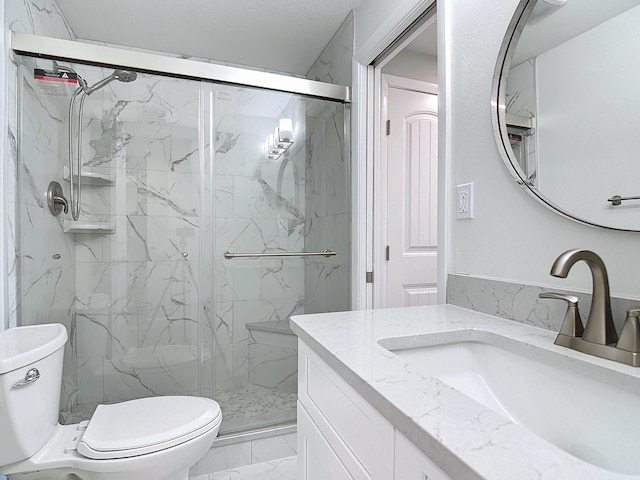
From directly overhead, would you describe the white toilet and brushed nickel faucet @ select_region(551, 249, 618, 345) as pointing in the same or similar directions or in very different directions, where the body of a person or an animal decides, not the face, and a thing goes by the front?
very different directions

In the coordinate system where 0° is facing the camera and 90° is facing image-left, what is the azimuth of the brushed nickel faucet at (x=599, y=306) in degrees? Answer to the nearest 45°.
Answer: approximately 45°

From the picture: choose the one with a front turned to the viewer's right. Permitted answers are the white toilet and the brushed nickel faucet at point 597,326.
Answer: the white toilet

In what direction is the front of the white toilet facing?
to the viewer's right
